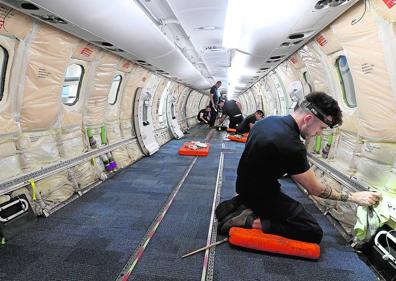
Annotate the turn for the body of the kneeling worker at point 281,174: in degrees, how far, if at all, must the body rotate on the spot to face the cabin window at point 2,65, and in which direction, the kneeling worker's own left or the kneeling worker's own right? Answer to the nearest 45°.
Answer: approximately 180°

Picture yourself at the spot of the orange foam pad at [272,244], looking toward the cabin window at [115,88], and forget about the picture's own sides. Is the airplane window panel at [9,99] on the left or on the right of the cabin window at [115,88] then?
left

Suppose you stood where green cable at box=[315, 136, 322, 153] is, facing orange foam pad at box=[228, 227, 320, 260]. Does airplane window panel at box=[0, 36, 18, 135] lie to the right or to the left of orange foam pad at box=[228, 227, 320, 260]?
right

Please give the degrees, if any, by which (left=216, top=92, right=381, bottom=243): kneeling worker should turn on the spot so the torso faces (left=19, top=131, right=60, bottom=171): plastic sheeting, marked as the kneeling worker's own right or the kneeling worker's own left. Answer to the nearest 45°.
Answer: approximately 180°

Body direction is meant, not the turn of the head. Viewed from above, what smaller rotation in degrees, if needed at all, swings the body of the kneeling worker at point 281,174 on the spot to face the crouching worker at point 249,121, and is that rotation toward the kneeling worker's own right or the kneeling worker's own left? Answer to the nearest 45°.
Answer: approximately 90° to the kneeling worker's own left

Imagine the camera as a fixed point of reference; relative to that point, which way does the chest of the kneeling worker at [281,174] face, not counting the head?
to the viewer's right

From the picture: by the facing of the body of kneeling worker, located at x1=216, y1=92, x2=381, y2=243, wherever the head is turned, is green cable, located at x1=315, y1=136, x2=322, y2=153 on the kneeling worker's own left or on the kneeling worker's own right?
on the kneeling worker's own left

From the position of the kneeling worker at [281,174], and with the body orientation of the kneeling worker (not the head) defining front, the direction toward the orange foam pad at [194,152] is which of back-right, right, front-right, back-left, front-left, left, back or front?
back-left

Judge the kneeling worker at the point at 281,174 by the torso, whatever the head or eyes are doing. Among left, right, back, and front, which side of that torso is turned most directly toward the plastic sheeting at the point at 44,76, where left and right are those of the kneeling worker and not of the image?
back

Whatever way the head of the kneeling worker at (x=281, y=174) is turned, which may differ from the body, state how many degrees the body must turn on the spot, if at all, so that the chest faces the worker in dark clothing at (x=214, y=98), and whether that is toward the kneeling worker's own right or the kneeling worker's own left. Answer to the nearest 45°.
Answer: approximately 135° to the kneeling worker's own left
